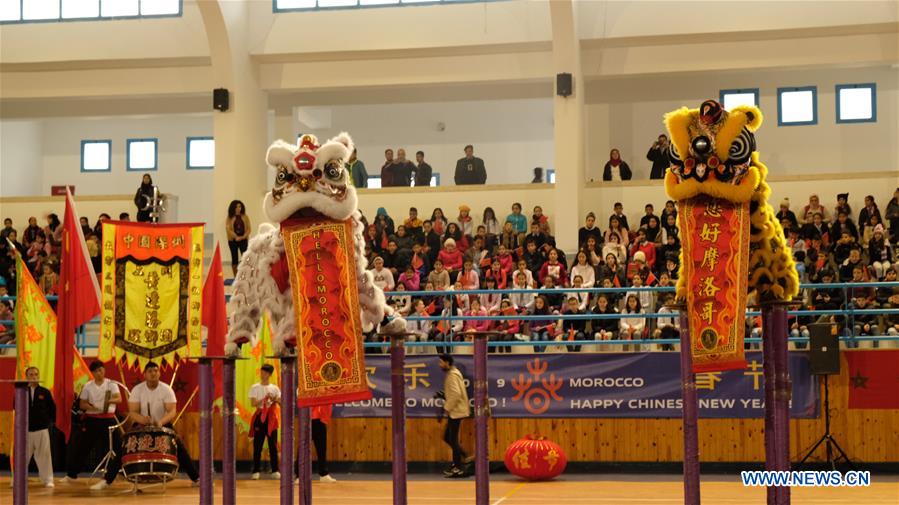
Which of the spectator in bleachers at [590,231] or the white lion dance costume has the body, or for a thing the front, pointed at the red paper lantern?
the spectator in bleachers

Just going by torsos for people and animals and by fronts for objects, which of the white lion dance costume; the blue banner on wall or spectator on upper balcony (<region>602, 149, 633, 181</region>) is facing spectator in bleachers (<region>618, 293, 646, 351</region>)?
spectator on upper balcony (<region>602, 149, 633, 181</region>)

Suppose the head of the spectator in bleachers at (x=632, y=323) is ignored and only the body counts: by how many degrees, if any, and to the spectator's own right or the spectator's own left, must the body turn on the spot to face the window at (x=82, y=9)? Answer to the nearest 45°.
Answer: approximately 135° to the spectator's own right

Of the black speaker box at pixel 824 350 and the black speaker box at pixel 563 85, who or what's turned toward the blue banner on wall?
the black speaker box at pixel 563 85

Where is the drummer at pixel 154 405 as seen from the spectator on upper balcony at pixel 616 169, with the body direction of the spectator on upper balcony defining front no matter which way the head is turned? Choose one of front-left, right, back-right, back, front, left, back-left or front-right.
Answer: front-right

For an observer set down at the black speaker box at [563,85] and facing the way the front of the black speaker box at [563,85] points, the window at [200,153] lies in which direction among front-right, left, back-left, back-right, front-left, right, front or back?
back-right

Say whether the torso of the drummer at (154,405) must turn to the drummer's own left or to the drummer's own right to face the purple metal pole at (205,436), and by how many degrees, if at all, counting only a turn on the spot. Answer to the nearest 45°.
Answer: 0° — they already face it

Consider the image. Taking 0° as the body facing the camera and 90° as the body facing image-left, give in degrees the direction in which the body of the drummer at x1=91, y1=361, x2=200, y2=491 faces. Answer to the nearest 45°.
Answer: approximately 0°

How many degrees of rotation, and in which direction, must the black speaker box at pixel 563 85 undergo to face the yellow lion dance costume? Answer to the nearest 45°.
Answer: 0° — it already faces it

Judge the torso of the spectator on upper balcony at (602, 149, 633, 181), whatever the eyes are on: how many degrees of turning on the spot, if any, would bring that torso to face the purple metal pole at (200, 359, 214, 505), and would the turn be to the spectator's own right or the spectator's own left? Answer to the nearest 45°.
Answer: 0° — they already face it
